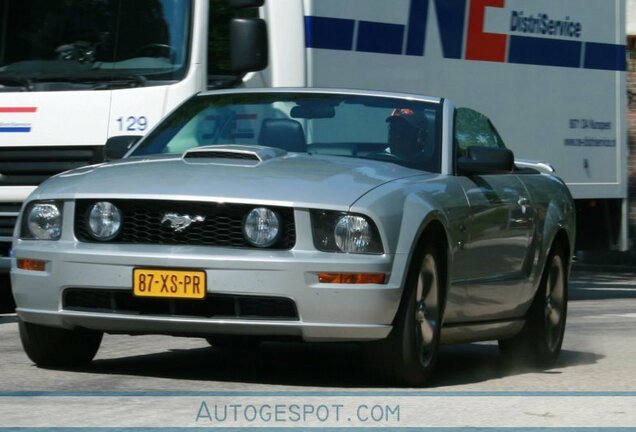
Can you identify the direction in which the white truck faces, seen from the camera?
facing the viewer and to the left of the viewer

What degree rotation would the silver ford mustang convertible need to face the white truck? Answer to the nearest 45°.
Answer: approximately 135° to its right

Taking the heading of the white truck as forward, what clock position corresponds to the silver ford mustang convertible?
The silver ford mustang convertible is roughly at 10 o'clock from the white truck.

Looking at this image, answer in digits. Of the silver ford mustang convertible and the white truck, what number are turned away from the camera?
0

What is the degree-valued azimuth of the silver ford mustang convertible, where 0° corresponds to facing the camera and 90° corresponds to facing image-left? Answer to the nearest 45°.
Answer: approximately 45°
